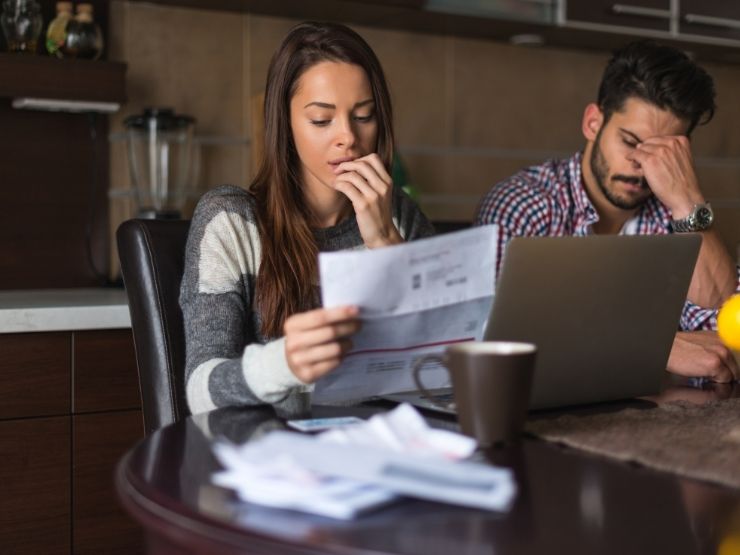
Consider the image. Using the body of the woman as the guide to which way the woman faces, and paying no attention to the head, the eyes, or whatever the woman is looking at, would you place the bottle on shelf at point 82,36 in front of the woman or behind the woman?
behind

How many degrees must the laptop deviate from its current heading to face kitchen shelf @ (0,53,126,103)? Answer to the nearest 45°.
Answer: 0° — it already faces it

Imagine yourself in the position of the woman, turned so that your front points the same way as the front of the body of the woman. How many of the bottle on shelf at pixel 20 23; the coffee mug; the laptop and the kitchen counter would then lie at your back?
2

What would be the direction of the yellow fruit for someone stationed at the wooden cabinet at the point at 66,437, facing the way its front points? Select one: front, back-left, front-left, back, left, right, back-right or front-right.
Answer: front-left

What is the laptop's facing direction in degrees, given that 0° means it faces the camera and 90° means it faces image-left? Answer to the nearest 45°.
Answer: approximately 135°

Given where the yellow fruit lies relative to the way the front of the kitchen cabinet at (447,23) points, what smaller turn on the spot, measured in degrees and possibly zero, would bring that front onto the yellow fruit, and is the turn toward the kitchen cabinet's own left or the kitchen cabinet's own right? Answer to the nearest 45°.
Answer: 0° — it already faces it

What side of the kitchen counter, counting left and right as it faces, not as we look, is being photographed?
front

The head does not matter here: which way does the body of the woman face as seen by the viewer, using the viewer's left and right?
facing the viewer and to the right of the viewer

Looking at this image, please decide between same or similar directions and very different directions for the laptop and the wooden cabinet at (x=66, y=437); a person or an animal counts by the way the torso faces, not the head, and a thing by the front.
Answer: very different directions

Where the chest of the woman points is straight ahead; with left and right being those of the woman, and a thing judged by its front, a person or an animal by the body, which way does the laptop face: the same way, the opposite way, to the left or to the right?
the opposite way

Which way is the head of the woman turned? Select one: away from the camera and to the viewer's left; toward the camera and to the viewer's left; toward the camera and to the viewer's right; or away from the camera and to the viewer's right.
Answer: toward the camera and to the viewer's right
